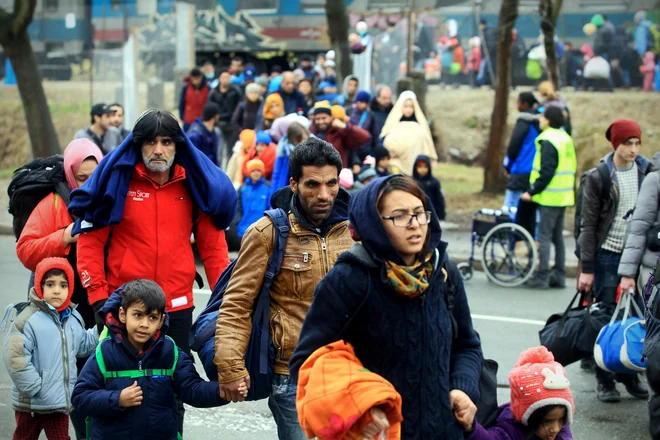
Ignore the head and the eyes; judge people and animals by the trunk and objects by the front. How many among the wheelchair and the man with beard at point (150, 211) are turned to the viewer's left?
1

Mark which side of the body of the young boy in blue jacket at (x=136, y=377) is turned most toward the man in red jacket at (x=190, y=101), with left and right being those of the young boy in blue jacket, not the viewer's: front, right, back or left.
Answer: back

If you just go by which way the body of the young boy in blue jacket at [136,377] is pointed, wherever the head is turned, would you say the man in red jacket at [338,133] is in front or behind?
behind

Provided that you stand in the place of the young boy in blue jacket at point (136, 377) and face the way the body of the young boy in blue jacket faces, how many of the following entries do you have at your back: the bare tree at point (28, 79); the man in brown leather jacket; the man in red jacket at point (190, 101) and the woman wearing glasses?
2

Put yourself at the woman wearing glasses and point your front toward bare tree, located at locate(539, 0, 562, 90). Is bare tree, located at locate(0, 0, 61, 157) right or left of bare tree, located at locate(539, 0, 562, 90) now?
left

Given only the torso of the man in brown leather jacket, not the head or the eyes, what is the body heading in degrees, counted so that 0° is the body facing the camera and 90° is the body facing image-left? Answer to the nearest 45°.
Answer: approximately 315°

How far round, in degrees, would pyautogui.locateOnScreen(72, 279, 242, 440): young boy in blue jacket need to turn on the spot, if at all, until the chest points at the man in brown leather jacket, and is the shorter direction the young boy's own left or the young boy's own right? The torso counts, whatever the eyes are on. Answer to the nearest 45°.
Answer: approximately 45° to the young boy's own left

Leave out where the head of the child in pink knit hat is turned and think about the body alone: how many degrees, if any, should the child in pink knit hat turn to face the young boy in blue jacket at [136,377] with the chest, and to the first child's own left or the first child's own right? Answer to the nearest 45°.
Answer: approximately 135° to the first child's own right

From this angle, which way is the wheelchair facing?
to the viewer's left
